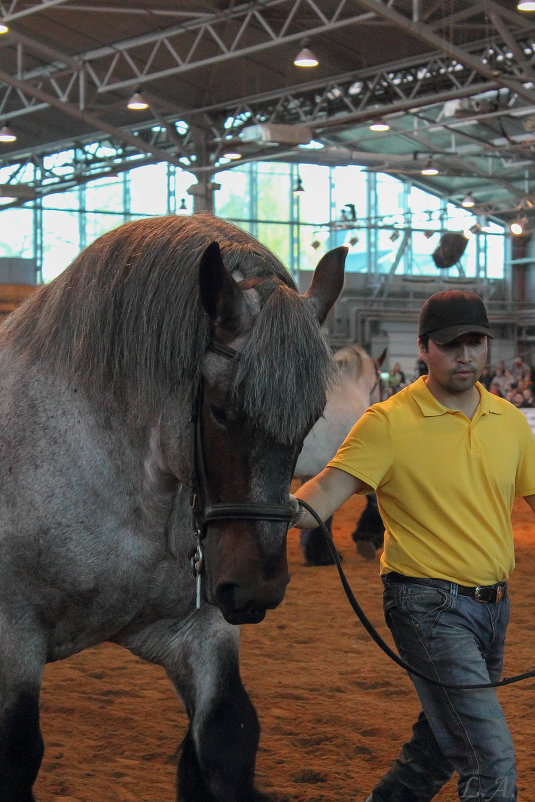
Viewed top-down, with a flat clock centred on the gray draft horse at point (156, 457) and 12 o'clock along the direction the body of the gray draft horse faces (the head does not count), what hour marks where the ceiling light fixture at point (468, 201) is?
The ceiling light fixture is roughly at 8 o'clock from the gray draft horse.

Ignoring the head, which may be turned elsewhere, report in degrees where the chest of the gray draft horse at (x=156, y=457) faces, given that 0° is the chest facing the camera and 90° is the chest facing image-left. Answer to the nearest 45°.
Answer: approximately 315°

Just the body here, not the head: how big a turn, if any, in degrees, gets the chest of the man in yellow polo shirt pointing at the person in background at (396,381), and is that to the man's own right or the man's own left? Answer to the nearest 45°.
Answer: approximately 135° to the man's own left

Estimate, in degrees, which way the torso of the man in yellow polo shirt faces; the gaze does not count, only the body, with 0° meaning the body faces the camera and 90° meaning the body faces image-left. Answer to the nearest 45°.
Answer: approximately 315°
